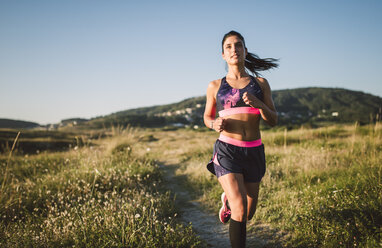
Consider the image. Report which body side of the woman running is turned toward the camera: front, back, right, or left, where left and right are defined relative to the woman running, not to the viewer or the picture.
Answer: front
